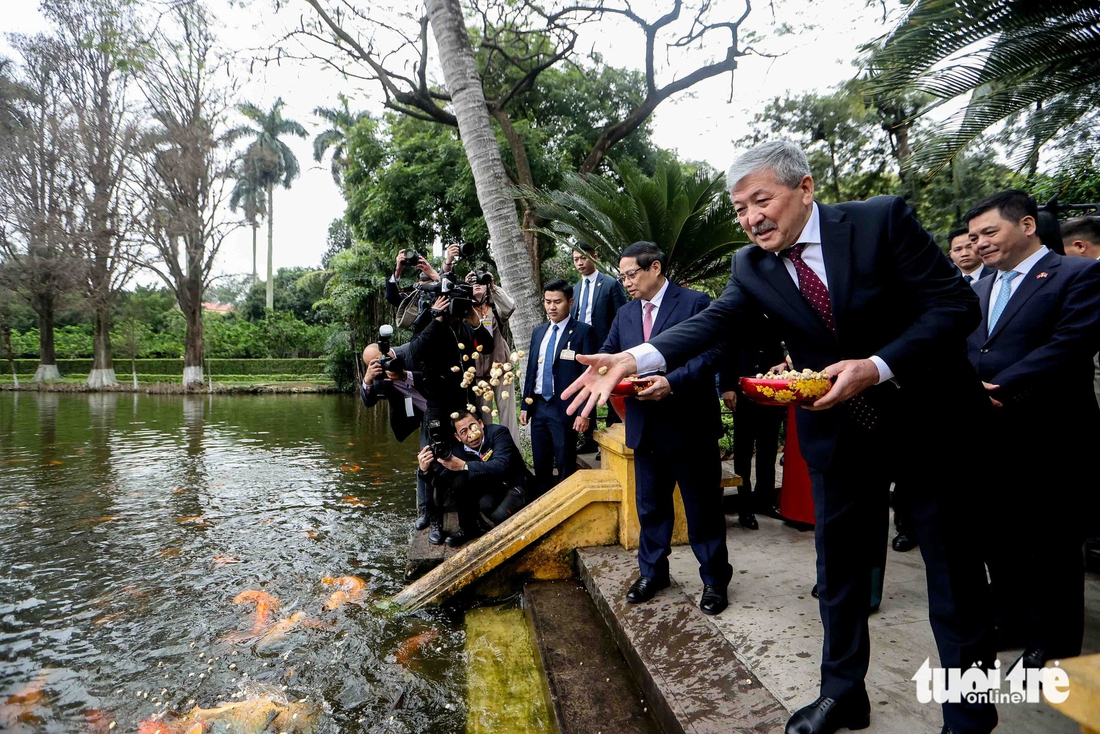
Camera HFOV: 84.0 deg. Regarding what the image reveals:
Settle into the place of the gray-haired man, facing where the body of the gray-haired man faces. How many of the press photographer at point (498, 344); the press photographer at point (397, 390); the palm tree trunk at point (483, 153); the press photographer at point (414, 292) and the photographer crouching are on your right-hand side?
5

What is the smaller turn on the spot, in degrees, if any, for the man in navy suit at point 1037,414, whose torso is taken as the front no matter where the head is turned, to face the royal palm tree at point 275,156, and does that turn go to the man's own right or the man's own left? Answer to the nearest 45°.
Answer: approximately 90° to the man's own right

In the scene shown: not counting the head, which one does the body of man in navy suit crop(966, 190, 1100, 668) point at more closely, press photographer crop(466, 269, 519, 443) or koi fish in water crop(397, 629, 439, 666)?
the koi fish in water

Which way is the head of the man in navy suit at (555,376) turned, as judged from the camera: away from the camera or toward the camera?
toward the camera

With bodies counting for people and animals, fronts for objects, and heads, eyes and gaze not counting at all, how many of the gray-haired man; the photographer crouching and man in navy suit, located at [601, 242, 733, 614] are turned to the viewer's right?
0

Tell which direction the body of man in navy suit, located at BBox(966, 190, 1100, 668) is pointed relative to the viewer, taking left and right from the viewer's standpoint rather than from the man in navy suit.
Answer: facing the viewer and to the left of the viewer

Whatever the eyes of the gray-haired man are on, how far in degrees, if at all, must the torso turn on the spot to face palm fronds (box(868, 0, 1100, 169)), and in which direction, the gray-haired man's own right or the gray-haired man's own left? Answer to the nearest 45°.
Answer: approximately 135° to the gray-haired man's own right

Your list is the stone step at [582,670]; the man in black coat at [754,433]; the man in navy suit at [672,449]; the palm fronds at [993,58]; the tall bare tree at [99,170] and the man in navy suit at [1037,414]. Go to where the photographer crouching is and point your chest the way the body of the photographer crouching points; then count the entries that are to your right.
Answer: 1

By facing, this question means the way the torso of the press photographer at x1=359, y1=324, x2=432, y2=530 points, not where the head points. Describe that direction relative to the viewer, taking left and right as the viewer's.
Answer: facing the viewer and to the right of the viewer

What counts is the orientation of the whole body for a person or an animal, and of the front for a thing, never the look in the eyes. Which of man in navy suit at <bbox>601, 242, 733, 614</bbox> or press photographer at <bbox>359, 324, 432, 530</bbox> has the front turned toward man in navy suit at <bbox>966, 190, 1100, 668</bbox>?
the press photographer

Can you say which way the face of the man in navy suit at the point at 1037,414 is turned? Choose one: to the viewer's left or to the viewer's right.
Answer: to the viewer's left

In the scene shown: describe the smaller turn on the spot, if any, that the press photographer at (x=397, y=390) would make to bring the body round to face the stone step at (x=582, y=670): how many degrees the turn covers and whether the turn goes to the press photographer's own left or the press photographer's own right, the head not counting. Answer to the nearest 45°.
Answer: approximately 45° to the press photographer's own right

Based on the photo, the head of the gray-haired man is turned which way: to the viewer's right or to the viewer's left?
to the viewer's left

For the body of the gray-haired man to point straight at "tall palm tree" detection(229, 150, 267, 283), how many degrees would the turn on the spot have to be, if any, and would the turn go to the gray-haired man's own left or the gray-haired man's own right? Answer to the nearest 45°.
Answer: approximately 90° to the gray-haired man's own right

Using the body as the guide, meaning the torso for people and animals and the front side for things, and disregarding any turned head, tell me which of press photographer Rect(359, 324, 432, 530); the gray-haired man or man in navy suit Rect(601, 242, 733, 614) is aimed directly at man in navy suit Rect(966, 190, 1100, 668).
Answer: the press photographer
